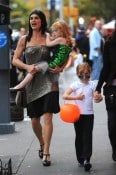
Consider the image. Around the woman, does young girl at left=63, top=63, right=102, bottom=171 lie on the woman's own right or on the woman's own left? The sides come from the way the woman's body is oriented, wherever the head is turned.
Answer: on the woman's own left

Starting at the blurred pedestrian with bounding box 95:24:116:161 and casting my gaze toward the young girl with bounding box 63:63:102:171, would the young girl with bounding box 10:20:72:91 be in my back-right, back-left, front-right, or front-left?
front-right

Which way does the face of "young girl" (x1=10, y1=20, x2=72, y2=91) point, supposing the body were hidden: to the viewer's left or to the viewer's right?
to the viewer's left

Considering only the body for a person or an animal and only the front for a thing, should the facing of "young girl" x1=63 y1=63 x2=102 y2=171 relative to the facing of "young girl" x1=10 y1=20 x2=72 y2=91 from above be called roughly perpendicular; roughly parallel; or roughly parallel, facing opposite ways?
roughly perpendicular

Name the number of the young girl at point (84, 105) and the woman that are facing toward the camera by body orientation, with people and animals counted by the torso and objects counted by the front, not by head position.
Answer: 2

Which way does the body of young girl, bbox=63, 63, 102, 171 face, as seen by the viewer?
toward the camera

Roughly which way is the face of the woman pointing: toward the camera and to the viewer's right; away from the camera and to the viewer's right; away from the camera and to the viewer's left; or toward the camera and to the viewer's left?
toward the camera and to the viewer's left

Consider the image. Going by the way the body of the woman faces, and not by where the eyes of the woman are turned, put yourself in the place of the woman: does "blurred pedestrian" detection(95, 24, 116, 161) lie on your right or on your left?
on your left

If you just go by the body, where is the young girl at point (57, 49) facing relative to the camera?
to the viewer's left
